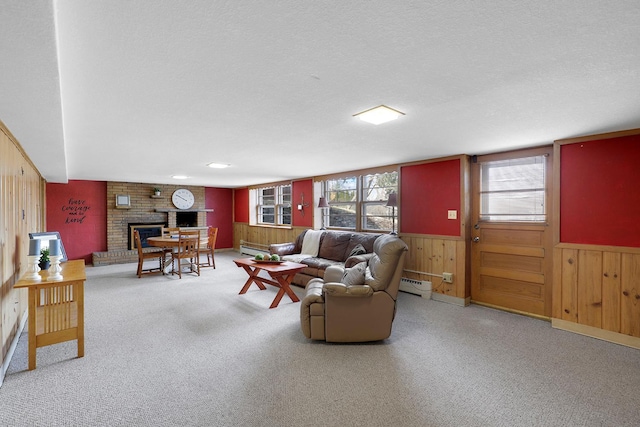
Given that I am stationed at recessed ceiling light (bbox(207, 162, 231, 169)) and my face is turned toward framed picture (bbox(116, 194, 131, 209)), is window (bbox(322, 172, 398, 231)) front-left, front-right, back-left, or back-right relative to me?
back-right

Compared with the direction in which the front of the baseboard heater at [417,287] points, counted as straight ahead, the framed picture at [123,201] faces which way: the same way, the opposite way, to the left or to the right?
to the left

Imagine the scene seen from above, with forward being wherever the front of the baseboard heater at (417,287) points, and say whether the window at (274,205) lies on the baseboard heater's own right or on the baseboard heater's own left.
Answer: on the baseboard heater's own right

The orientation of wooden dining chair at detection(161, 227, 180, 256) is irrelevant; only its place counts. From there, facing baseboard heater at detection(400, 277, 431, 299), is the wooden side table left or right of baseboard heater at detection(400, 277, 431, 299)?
right

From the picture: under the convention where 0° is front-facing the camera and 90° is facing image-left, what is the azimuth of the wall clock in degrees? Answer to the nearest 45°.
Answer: approximately 0°

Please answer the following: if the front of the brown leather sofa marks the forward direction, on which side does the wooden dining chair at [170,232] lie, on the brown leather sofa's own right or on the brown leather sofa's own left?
on the brown leather sofa's own right

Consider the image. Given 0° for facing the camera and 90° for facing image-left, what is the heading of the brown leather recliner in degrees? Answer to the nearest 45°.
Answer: approximately 90°

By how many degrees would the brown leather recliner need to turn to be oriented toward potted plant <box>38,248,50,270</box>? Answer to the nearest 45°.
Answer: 0° — it already faces it
